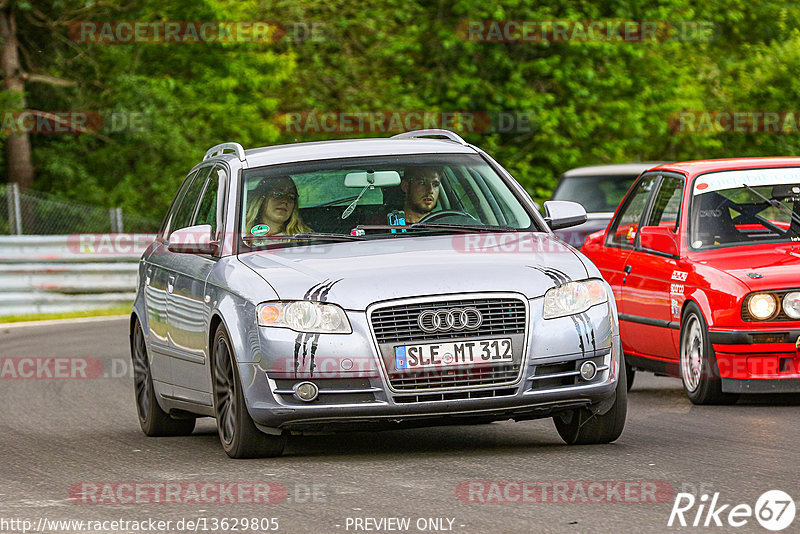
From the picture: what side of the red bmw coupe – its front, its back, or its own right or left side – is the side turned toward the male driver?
right

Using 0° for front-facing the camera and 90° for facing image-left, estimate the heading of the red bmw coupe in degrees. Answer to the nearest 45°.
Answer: approximately 315°

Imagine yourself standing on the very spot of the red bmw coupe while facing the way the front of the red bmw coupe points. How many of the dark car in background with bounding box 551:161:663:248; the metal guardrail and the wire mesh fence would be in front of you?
0

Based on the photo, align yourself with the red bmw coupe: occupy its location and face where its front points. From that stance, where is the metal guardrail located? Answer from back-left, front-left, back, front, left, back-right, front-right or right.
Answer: back

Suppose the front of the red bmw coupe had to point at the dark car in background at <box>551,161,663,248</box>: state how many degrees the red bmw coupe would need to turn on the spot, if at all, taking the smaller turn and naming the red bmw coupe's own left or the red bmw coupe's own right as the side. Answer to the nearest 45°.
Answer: approximately 135° to the red bmw coupe's own left

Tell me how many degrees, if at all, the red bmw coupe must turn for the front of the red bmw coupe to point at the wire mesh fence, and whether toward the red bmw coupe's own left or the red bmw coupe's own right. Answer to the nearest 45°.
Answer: approximately 180°

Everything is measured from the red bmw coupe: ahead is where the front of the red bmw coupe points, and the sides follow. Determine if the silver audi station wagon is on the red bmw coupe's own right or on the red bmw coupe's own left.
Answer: on the red bmw coupe's own right

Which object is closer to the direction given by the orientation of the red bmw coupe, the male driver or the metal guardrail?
the male driver

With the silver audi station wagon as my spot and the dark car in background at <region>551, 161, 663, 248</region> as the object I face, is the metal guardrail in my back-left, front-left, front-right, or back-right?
front-left

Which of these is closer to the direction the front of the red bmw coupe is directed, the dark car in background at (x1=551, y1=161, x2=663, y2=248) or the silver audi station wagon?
the silver audi station wagon

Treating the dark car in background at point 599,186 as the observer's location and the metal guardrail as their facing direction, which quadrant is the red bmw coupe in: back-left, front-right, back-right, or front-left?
back-left

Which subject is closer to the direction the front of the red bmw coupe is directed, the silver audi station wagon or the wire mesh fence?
the silver audi station wagon
